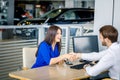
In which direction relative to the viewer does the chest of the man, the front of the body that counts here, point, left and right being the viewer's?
facing away from the viewer and to the left of the viewer

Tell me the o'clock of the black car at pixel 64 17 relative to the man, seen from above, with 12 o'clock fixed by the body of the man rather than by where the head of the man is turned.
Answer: The black car is roughly at 1 o'clock from the man.

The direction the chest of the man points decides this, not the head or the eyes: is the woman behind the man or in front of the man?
in front

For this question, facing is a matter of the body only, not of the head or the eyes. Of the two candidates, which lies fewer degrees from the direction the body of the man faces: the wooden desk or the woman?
the woman

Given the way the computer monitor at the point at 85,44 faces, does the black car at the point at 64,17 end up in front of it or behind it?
behind

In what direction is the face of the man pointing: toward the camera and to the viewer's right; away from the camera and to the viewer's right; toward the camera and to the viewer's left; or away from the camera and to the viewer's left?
away from the camera and to the viewer's left

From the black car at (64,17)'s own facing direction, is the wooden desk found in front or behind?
in front
